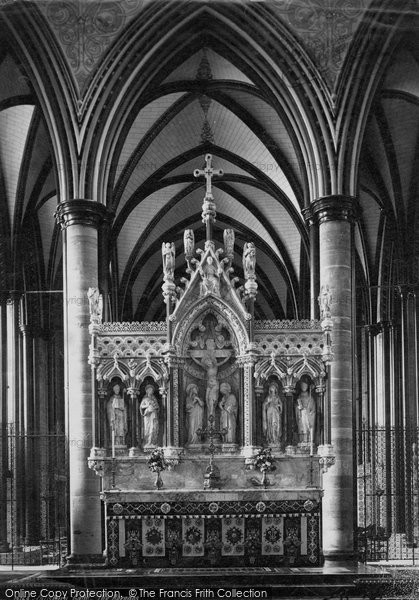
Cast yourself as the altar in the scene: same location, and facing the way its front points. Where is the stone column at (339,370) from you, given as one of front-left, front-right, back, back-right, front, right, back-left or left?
back-left

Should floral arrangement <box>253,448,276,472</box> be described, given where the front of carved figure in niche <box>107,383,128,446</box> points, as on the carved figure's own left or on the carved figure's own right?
on the carved figure's own left

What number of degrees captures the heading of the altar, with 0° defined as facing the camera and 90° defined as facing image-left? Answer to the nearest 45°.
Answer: approximately 0°

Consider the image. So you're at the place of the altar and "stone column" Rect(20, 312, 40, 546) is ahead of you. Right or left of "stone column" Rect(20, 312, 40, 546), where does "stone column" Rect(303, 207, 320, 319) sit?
right

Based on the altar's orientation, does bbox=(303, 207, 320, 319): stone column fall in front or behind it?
behind
